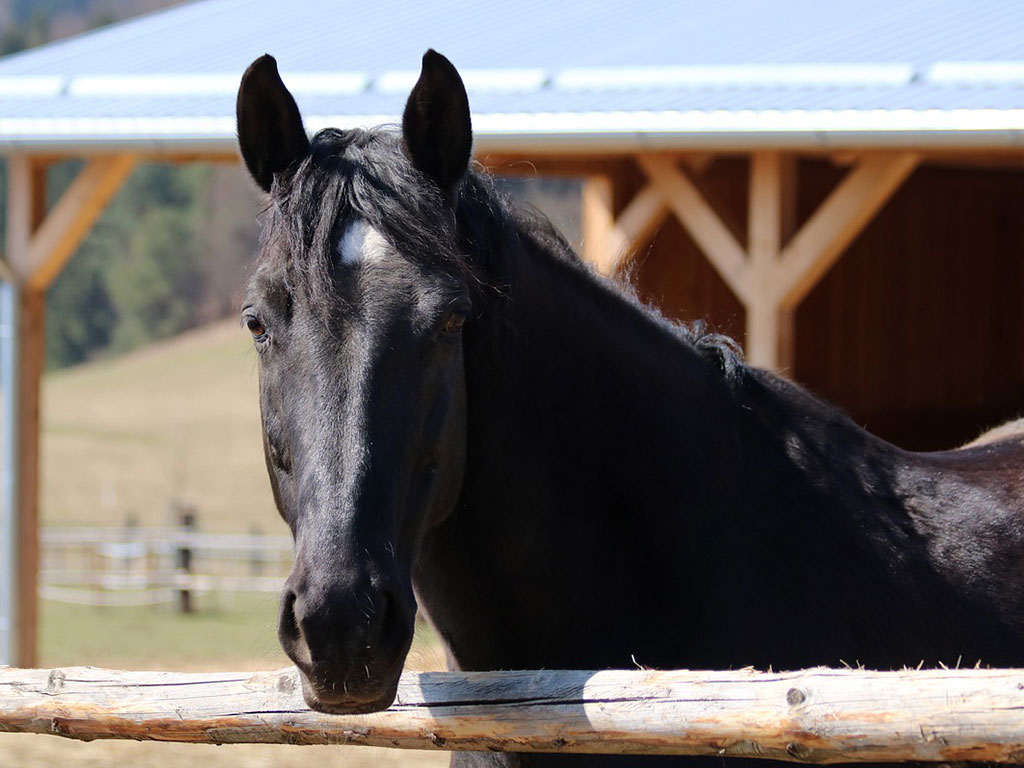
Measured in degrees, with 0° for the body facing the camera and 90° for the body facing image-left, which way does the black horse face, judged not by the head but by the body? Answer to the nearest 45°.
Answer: approximately 45°

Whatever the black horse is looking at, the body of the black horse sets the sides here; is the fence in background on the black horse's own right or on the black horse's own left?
on the black horse's own right

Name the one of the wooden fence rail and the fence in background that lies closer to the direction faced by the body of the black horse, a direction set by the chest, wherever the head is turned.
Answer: the wooden fence rail

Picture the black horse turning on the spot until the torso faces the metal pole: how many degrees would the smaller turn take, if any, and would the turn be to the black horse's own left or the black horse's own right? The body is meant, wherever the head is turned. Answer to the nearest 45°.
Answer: approximately 90° to the black horse's own right

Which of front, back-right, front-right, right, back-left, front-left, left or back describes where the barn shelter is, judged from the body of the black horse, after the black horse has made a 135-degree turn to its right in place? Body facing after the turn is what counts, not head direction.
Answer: front
